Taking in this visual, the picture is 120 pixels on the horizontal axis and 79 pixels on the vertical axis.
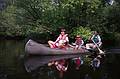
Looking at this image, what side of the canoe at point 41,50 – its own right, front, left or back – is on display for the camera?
left
